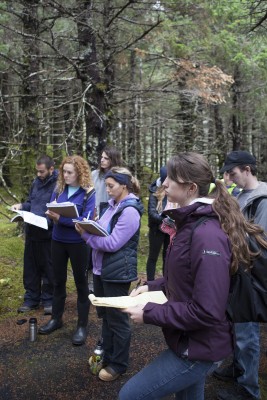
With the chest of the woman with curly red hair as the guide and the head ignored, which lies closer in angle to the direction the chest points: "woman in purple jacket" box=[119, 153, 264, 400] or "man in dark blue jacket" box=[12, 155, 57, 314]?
the woman in purple jacket

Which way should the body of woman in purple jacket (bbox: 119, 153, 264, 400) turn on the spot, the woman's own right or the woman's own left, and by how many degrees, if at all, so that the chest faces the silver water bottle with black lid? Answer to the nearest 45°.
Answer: approximately 45° to the woman's own right

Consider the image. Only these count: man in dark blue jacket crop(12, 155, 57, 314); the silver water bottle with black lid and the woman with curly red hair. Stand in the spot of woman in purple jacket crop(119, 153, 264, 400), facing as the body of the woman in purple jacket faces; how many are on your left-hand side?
0

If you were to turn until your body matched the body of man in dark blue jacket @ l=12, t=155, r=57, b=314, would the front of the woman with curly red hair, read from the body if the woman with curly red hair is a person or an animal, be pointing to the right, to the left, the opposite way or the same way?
the same way

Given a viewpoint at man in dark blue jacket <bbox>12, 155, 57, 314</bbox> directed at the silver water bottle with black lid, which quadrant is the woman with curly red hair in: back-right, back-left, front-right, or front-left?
front-left

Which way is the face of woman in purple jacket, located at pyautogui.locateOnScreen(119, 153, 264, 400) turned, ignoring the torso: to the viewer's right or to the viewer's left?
to the viewer's left

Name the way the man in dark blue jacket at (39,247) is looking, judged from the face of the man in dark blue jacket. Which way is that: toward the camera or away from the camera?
toward the camera

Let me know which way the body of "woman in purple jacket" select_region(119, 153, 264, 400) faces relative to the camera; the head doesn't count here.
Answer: to the viewer's left

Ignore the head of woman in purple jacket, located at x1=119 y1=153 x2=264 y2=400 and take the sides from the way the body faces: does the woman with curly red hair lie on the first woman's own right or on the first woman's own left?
on the first woman's own right

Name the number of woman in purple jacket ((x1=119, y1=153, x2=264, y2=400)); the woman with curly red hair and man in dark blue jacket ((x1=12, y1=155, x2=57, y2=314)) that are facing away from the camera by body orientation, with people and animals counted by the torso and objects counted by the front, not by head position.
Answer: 0

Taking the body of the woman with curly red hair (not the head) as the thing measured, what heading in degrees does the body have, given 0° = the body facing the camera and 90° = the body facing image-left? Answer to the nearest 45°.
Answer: approximately 45°
